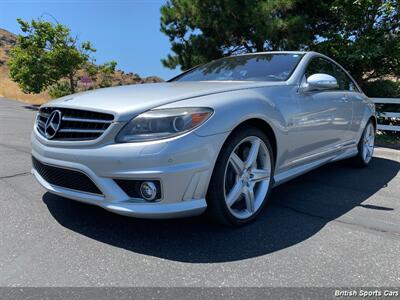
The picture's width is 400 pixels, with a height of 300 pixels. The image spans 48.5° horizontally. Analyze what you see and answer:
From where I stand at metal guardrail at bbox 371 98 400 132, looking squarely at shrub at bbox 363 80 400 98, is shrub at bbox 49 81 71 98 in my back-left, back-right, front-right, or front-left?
front-left

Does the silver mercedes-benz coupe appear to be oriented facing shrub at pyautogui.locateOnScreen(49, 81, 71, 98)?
no

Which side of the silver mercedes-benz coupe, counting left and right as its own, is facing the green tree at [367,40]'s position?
back

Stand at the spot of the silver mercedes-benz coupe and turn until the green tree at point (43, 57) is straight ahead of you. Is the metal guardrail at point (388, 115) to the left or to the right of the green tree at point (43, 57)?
right

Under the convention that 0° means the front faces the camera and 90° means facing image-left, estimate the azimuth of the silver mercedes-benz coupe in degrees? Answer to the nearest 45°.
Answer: approximately 45°

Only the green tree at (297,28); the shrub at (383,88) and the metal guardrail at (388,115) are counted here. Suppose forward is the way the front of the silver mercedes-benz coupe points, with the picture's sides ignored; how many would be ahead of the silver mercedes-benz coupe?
0

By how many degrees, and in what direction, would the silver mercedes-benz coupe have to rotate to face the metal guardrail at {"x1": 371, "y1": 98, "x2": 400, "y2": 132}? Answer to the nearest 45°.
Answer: approximately 180°

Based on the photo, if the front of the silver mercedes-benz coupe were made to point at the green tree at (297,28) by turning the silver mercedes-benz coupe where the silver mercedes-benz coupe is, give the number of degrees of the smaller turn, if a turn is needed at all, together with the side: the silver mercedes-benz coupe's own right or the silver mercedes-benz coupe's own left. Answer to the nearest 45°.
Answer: approximately 135° to the silver mercedes-benz coupe's own right

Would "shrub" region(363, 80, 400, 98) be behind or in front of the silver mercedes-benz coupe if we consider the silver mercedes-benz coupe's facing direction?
behind

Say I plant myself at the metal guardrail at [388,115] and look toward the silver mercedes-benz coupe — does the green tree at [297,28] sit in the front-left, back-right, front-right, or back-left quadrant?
back-right

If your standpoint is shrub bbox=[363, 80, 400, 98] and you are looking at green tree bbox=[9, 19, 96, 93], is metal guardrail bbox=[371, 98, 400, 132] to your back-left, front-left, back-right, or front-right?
back-left

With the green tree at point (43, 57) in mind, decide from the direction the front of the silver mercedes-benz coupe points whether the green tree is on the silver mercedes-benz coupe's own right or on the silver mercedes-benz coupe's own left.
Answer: on the silver mercedes-benz coupe's own right

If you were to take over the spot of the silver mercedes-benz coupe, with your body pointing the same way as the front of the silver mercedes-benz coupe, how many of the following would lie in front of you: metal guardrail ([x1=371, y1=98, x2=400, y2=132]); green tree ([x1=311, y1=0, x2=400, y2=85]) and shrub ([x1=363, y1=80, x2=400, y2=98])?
0
